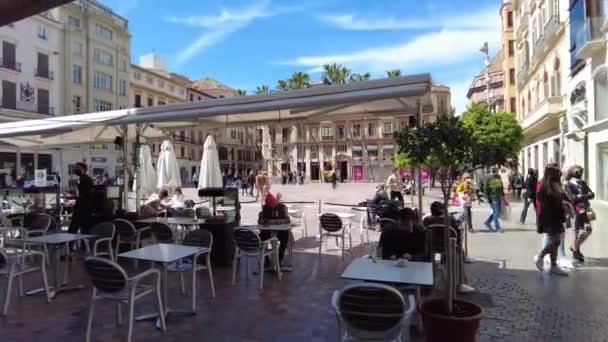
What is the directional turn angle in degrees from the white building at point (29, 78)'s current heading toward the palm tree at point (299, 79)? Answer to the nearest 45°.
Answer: approximately 45° to its left

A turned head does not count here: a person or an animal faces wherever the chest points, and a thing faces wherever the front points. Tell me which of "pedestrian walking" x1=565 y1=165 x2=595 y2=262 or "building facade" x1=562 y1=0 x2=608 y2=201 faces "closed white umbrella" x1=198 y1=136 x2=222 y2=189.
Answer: the building facade

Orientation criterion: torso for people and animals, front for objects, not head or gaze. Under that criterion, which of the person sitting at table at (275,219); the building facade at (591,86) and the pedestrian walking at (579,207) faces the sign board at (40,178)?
the building facade

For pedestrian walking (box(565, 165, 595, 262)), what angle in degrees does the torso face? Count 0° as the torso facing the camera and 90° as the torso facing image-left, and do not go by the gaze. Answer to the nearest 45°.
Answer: approximately 315°

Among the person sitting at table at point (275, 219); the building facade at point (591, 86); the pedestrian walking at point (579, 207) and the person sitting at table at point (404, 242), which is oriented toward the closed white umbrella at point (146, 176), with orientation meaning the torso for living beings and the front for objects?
the building facade

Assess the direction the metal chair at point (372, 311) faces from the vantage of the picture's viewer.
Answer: facing away from the viewer

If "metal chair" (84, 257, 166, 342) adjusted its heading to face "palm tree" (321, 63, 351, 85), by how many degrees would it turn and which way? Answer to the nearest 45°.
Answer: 0° — it already faces it
